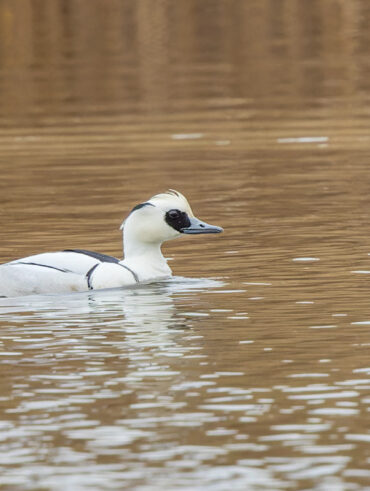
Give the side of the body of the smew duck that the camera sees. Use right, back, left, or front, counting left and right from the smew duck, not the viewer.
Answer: right
